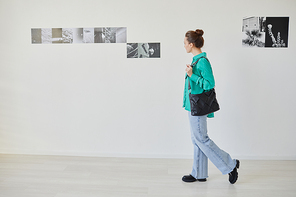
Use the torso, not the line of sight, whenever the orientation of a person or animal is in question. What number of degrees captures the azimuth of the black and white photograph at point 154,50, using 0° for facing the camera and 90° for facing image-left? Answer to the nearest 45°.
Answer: approximately 0°

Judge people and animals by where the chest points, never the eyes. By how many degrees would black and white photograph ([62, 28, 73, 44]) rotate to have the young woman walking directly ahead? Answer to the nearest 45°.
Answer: approximately 45° to its left

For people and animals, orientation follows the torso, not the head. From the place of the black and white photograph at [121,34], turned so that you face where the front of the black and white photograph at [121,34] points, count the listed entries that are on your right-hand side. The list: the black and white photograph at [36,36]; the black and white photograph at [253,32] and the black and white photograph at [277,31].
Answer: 1

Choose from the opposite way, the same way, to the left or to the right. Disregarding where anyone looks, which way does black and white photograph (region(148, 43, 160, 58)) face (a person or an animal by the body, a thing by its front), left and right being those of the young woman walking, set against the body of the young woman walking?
to the left

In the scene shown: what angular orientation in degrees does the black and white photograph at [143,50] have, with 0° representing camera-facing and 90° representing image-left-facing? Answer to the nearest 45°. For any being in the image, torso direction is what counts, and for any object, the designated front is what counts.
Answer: approximately 0°

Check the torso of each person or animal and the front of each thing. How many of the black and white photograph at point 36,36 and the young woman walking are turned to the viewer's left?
1

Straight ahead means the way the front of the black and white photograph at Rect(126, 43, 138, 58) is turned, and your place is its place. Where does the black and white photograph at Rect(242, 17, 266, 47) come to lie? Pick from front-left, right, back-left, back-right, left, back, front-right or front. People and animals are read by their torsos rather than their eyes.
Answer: left

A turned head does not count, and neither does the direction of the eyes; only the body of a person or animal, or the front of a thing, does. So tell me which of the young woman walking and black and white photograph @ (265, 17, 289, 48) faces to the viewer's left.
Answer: the young woman walking
